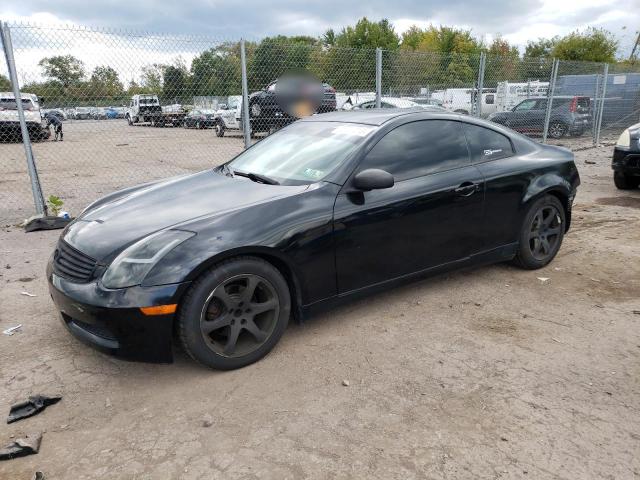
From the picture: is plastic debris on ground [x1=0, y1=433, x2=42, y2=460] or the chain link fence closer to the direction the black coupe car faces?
the plastic debris on ground

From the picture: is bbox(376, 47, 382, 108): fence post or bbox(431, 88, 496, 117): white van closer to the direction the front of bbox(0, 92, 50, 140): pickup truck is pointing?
the fence post

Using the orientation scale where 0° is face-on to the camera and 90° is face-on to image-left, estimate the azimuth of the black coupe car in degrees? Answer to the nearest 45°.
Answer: approximately 45°

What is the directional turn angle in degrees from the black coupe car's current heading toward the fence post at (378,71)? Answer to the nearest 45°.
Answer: approximately 135° to its right

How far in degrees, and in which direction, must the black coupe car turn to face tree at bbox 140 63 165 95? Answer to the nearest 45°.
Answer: approximately 90° to its right

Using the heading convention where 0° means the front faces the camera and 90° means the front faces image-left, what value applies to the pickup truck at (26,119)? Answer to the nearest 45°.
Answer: approximately 315°

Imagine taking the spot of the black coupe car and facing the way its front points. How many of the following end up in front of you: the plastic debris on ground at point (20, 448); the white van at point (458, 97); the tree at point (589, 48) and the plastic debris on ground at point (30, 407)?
2

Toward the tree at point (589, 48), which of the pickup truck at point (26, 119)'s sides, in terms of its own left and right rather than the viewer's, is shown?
left

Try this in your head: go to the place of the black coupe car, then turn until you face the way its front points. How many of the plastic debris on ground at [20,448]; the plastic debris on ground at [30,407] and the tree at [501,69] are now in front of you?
2
